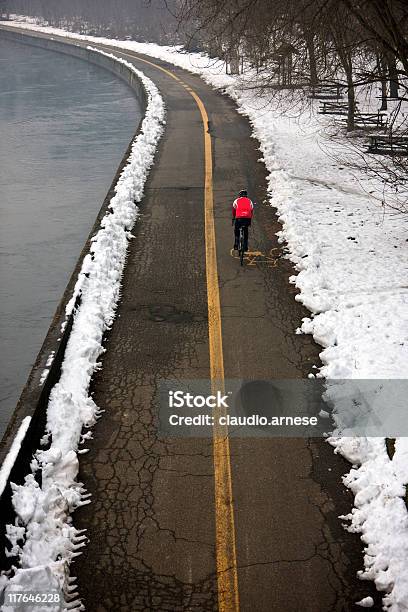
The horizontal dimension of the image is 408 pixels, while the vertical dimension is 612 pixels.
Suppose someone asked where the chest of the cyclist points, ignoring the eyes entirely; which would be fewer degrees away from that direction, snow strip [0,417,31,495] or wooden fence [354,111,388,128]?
the wooden fence

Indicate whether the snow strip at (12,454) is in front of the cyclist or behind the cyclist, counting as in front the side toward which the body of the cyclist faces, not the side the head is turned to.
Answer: behind

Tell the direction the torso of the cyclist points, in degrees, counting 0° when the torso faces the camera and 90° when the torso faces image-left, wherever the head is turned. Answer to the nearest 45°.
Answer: approximately 180°

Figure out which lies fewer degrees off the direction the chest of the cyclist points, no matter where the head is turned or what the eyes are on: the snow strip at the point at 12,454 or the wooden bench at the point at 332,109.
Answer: the wooden bench

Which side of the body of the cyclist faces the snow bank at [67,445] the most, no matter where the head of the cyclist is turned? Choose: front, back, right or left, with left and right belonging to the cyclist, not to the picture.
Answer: back

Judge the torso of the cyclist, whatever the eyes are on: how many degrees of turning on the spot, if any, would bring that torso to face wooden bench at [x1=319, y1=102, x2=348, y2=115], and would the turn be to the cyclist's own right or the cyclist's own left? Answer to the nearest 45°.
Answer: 0° — they already face it
